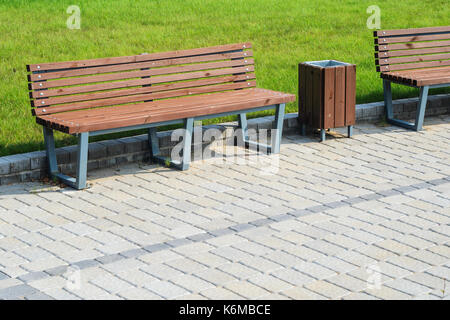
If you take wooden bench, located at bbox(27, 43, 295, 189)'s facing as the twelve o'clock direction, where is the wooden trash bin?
The wooden trash bin is roughly at 10 o'clock from the wooden bench.

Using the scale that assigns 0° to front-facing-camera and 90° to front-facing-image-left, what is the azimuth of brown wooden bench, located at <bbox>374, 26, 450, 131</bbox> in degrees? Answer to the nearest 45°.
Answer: approximately 315°

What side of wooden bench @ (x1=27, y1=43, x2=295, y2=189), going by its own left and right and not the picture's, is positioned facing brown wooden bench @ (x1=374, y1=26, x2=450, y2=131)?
left

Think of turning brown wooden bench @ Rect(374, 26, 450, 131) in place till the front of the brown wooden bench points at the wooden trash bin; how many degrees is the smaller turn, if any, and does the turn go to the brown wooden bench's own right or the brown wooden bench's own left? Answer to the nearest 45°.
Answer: approximately 90° to the brown wooden bench's own right

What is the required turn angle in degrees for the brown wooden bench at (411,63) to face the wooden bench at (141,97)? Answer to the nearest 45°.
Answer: approximately 90° to its right

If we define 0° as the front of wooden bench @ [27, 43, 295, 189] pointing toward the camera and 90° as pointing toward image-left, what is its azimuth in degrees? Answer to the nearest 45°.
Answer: approximately 315°
